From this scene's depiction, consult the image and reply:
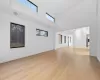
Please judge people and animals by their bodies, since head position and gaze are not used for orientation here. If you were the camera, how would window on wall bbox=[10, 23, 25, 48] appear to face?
facing the viewer and to the right of the viewer
